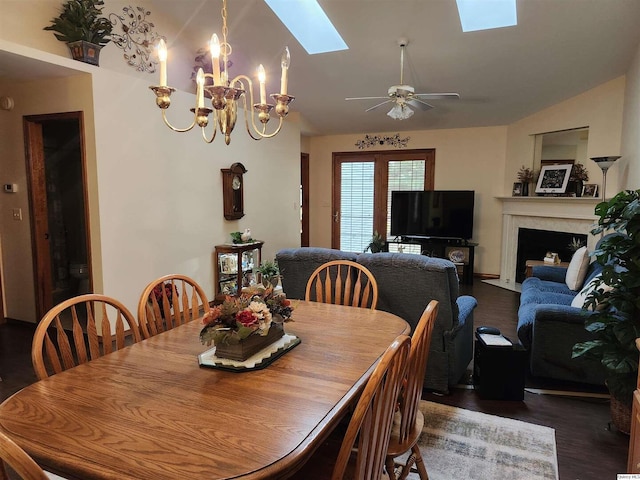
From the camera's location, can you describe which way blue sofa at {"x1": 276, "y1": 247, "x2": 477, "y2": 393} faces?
facing away from the viewer and to the right of the viewer

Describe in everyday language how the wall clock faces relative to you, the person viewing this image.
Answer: facing the viewer and to the right of the viewer

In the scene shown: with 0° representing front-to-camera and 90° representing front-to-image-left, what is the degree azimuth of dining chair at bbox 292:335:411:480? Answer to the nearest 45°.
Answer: approximately 135°

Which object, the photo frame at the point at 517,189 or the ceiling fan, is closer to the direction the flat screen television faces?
the ceiling fan

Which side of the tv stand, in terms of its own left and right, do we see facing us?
front

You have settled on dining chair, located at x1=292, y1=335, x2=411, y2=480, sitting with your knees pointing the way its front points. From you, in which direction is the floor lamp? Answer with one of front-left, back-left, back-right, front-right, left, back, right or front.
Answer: right

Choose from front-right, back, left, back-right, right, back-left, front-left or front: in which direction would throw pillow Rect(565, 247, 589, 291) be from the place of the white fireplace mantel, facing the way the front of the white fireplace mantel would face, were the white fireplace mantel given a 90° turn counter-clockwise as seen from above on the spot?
front-right

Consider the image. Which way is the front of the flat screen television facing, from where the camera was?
facing the viewer

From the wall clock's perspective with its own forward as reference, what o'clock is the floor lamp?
The floor lamp is roughly at 11 o'clock from the wall clock.

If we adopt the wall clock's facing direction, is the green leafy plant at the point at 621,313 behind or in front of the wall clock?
in front

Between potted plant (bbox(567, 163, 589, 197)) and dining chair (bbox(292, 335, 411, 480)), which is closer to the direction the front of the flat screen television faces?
the dining chair

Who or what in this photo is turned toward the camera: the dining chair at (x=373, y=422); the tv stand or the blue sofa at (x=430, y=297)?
the tv stand

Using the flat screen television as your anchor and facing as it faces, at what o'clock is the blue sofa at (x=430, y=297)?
The blue sofa is roughly at 12 o'clock from the flat screen television.

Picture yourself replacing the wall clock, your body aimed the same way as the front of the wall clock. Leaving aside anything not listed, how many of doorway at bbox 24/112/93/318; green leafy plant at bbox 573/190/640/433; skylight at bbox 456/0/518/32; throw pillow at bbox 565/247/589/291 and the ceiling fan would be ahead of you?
4

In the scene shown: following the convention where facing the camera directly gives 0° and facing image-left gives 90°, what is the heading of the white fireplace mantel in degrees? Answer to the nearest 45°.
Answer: approximately 45°

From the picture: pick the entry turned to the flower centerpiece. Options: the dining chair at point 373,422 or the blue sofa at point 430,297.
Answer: the dining chair

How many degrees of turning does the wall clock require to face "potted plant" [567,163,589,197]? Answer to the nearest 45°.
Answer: approximately 45° to its left
